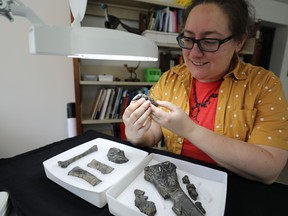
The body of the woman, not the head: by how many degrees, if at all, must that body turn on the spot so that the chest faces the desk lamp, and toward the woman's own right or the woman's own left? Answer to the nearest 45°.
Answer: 0° — they already face it

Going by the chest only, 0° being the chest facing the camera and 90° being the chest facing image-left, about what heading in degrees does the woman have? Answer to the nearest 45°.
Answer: approximately 45°

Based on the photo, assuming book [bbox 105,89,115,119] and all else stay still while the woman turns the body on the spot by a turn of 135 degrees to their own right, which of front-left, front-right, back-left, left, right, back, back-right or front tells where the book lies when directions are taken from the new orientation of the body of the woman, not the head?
front-left

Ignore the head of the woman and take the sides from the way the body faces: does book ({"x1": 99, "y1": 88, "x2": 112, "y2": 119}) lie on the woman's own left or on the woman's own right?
on the woman's own right

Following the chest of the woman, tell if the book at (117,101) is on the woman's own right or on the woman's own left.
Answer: on the woman's own right

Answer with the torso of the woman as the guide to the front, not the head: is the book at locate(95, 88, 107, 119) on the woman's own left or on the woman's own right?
on the woman's own right

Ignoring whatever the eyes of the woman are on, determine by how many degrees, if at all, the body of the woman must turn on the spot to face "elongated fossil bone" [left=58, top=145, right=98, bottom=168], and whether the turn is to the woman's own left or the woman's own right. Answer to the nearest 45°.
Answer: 0° — they already face it
